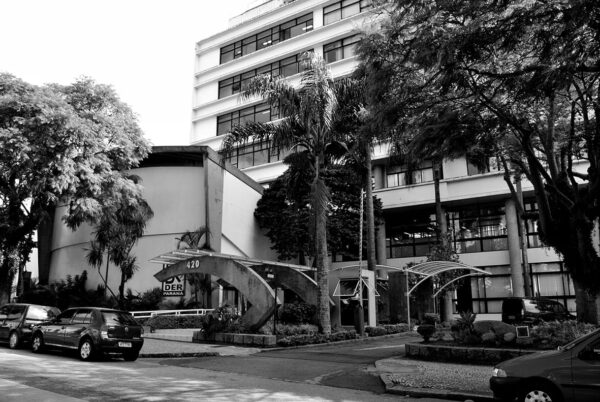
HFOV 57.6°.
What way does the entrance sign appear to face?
toward the camera

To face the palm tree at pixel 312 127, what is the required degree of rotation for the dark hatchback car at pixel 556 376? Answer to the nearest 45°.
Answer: approximately 45° to its right

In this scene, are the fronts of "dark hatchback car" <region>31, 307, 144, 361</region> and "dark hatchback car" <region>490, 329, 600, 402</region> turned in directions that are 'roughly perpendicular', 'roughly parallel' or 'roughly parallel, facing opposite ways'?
roughly parallel

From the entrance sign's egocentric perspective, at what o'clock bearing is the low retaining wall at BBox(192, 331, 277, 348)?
The low retaining wall is roughly at 11 o'clock from the entrance sign.

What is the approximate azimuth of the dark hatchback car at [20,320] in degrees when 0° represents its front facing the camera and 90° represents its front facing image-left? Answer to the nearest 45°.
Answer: approximately 135°

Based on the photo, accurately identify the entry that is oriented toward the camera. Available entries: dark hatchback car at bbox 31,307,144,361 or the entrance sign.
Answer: the entrance sign

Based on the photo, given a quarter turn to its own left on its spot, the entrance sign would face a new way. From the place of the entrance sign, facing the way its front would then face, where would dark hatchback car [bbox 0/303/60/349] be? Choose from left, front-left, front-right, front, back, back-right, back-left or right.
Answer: back-right

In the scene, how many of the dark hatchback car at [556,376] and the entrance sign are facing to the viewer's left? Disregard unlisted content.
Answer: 1

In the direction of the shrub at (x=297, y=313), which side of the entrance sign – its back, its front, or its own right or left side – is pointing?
left

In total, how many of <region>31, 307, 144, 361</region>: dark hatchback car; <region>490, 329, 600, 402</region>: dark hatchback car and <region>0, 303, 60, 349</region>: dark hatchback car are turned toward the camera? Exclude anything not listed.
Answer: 0

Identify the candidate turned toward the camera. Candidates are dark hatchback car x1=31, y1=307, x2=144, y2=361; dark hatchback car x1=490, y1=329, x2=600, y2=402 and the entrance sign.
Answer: the entrance sign

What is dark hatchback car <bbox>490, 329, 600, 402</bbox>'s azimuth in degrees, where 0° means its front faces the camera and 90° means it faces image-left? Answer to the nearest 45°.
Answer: approximately 90°

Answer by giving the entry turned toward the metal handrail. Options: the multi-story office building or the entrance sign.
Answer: the entrance sign

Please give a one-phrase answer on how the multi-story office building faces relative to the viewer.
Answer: facing the viewer and to the left of the viewer
